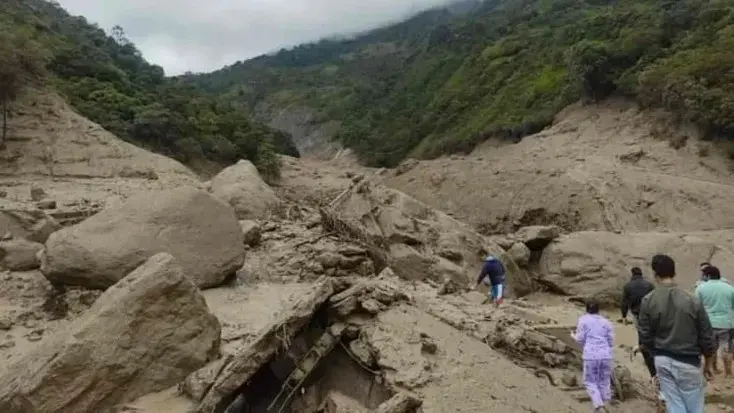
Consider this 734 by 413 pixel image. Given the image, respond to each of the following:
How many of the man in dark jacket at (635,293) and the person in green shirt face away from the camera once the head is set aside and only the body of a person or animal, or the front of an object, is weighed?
2

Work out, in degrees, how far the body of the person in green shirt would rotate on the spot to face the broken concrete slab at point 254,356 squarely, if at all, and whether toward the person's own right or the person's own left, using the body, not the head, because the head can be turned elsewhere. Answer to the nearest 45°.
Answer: approximately 135° to the person's own left

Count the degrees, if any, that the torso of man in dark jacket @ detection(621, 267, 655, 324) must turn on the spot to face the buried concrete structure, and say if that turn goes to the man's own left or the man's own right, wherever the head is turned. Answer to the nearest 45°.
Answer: approximately 135° to the man's own left

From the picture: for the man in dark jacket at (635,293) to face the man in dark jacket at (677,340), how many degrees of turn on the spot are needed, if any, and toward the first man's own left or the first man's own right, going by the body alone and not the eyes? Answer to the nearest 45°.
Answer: approximately 180°

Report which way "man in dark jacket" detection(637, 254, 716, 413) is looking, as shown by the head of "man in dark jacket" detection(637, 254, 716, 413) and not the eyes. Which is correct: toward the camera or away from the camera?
away from the camera

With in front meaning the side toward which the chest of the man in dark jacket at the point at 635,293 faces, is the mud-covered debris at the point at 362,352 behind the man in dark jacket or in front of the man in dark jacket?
behind

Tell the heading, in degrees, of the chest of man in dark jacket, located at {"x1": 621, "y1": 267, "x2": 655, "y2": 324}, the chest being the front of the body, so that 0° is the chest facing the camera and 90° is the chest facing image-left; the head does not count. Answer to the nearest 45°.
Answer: approximately 180°

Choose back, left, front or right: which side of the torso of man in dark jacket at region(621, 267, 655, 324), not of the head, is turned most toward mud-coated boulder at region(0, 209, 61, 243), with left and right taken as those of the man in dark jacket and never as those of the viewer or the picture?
left

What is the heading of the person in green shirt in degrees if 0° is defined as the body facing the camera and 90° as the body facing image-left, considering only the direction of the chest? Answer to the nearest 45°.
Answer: approximately 180°
